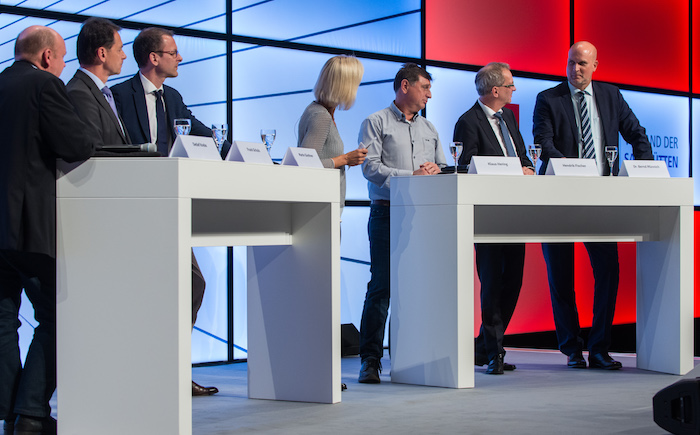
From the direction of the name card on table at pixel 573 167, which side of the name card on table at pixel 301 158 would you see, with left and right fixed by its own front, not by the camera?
left

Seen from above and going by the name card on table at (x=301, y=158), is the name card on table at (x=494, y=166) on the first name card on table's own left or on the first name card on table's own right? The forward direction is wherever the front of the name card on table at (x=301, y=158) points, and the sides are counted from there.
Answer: on the first name card on table's own left

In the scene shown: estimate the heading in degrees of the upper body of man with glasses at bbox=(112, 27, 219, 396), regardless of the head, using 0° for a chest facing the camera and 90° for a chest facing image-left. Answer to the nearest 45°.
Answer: approximately 315°

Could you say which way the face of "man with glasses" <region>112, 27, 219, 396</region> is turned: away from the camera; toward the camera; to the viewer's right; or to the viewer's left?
to the viewer's right

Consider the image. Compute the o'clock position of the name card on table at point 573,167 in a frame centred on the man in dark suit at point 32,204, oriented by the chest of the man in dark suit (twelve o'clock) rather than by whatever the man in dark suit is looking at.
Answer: The name card on table is roughly at 1 o'clock from the man in dark suit.

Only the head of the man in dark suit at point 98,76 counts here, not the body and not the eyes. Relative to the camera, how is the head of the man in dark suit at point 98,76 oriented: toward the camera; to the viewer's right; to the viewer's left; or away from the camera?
to the viewer's right

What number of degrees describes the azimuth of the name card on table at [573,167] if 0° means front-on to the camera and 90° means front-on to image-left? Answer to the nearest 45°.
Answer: approximately 0°

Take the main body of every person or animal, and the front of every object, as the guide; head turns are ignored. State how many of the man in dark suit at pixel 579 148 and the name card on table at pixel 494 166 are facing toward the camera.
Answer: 2

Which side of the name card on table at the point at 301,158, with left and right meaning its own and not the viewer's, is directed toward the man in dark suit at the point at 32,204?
right

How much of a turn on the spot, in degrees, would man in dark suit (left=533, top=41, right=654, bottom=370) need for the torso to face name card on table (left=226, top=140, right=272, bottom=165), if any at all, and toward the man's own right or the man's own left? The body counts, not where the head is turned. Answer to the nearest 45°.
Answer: approximately 45° to the man's own right
